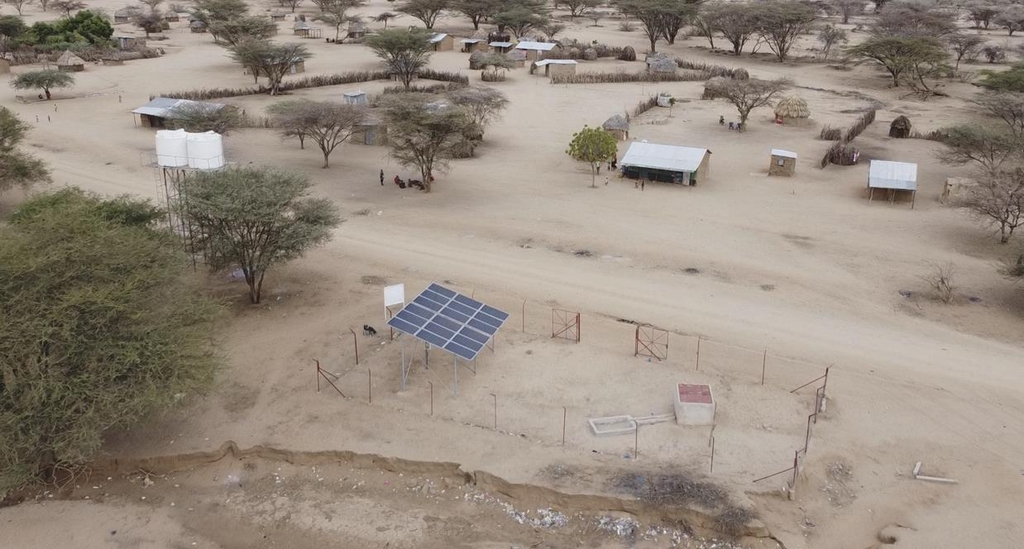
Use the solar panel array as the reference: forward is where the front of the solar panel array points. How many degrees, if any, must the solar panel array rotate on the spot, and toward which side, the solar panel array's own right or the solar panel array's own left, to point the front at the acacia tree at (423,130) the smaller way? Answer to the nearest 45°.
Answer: approximately 90° to the solar panel array's own left

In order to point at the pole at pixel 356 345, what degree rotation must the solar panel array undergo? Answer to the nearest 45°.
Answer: approximately 90° to its right

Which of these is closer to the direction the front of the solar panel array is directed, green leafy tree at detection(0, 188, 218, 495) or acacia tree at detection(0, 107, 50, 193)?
the green leafy tree

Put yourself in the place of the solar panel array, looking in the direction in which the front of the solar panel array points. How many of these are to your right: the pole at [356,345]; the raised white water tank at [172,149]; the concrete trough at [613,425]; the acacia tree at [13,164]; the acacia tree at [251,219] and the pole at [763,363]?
4

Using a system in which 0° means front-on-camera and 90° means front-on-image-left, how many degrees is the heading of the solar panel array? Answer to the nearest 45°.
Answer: approximately 45°

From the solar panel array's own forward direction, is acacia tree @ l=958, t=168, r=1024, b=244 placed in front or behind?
behind

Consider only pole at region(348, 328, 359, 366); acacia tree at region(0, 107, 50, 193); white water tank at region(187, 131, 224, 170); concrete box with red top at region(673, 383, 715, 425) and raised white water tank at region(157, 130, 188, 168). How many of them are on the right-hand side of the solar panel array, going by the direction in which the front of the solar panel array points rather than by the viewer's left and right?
4

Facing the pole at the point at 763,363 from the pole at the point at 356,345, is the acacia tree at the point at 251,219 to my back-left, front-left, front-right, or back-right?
back-left

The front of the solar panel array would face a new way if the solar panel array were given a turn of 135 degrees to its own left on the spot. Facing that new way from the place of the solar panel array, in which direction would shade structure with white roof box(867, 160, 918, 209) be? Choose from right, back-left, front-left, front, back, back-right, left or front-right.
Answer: front-left

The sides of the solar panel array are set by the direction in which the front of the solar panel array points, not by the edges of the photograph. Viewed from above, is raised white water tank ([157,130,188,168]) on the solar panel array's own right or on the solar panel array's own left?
on the solar panel array's own right

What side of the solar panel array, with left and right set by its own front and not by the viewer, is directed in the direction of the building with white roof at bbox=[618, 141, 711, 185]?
back
